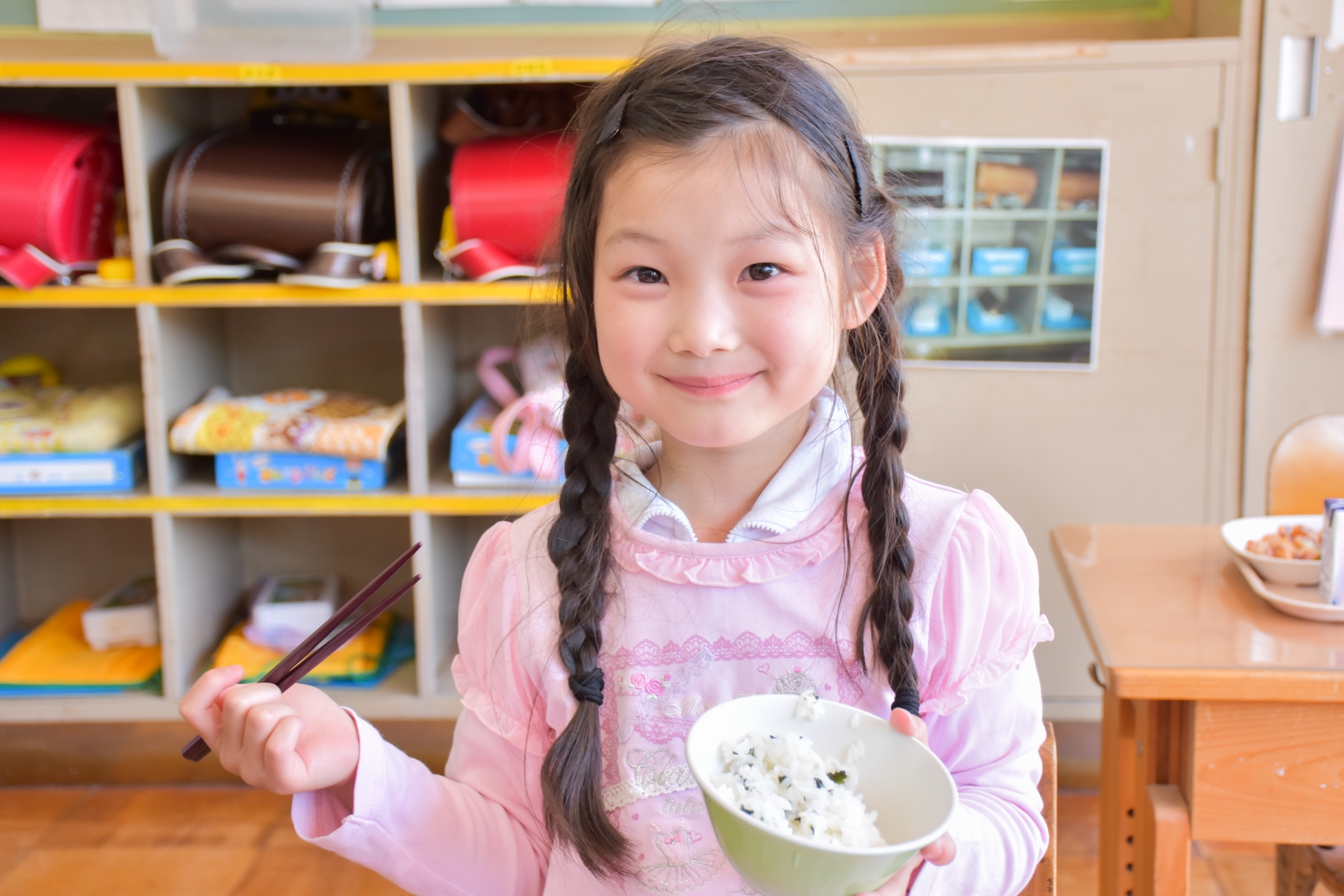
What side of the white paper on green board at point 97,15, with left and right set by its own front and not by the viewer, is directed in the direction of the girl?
front

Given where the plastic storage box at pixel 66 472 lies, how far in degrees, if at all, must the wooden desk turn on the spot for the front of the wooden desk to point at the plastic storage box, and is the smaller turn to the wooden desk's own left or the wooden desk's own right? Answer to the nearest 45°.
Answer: approximately 90° to the wooden desk's own left

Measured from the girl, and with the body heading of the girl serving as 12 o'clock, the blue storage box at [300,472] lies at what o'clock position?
The blue storage box is roughly at 5 o'clock from the girl.

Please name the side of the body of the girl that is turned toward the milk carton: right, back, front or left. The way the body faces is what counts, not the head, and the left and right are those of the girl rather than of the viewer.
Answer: left

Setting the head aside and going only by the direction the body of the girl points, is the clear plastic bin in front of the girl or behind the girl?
behind

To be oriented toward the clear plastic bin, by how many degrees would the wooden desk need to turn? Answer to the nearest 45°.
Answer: approximately 90° to its left

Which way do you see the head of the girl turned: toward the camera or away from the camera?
toward the camera

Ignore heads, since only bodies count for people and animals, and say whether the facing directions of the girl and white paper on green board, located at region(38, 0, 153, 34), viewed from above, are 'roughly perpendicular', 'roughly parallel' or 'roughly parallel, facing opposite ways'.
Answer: roughly parallel

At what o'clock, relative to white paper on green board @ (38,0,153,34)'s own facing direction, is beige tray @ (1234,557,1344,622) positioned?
The beige tray is roughly at 11 o'clock from the white paper on green board.

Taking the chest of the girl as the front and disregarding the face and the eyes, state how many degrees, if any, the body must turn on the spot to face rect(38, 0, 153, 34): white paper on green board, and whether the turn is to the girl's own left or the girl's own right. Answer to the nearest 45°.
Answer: approximately 135° to the girl's own right

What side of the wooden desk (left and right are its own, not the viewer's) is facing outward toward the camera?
back

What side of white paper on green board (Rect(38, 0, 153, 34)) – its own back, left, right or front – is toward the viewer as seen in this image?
front

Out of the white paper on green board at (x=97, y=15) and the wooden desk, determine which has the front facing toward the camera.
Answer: the white paper on green board

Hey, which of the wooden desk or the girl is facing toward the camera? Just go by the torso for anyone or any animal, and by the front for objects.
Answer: the girl
